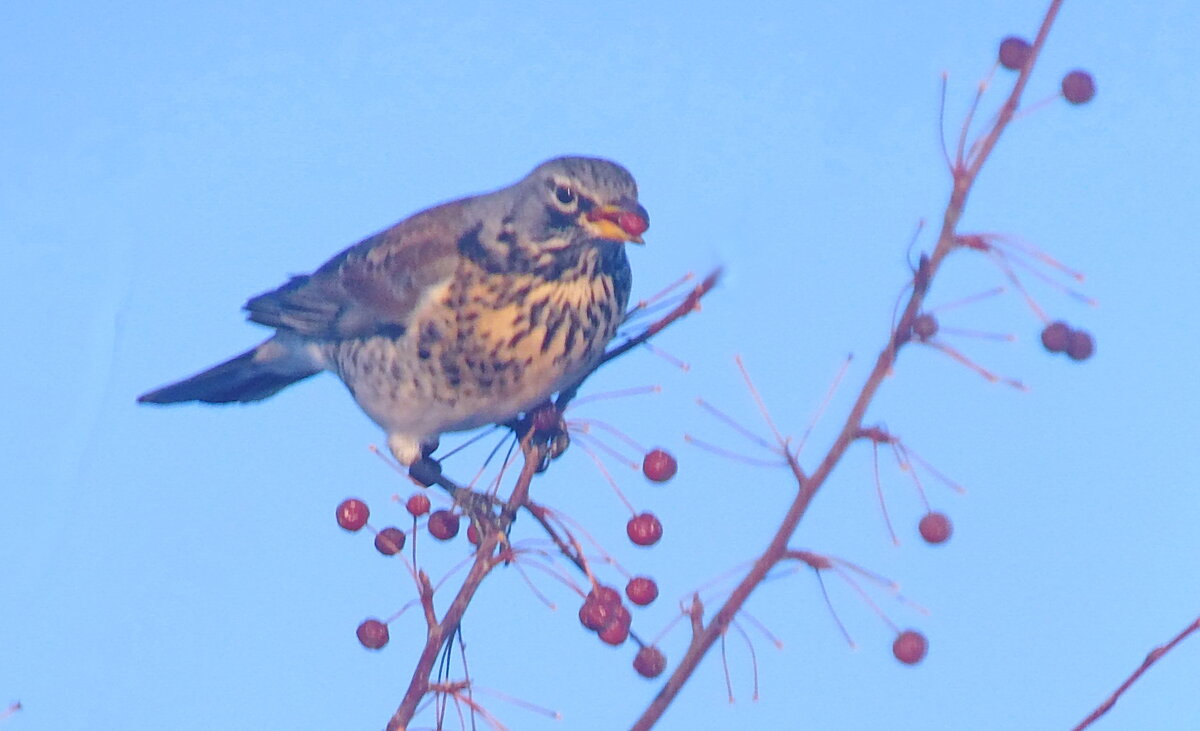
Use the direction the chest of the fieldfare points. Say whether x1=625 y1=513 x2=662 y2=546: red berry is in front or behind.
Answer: in front

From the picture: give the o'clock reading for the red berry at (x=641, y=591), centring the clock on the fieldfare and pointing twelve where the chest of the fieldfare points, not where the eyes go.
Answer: The red berry is roughly at 11 o'clock from the fieldfare.

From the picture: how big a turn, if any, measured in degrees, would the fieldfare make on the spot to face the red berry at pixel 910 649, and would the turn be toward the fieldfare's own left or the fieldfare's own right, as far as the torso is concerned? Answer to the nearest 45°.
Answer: approximately 45° to the fieldfare's own left

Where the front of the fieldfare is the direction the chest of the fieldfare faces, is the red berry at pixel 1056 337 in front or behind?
in front

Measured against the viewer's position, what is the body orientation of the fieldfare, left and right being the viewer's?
facing the viewer and to the right of the viewer

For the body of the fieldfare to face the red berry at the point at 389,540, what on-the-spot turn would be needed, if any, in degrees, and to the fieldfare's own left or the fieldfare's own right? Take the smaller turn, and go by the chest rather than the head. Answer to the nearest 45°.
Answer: approximately 135° to the fieldfare's own right

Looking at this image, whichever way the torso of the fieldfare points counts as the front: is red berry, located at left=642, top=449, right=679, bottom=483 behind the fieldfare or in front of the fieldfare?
in front
